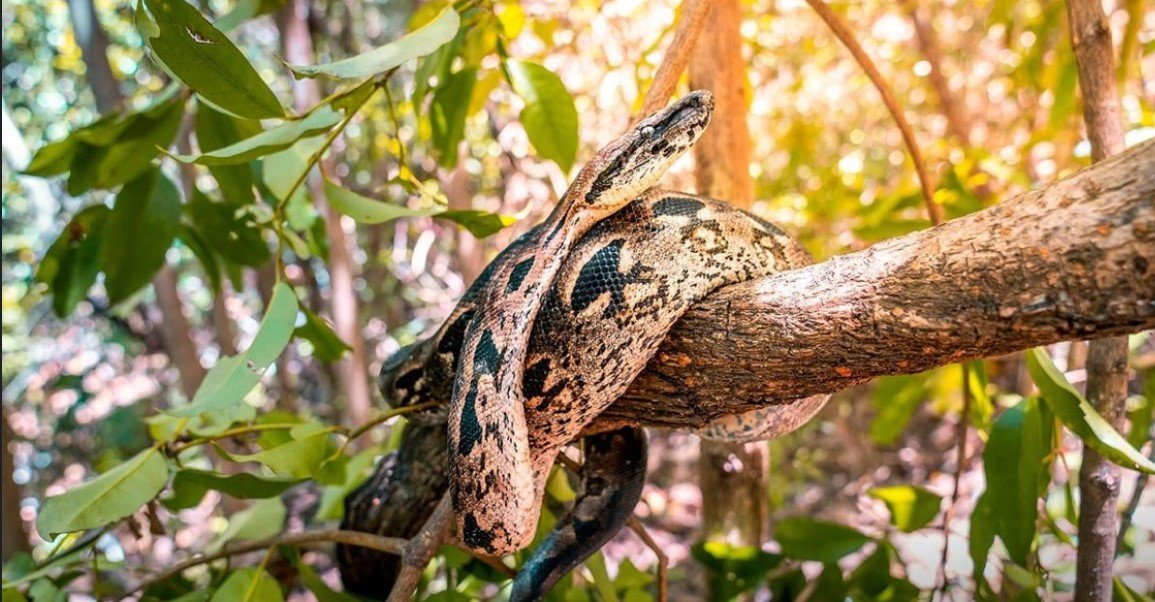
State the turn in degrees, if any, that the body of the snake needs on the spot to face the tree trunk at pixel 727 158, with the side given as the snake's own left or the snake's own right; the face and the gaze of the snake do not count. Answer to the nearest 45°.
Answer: approximately 45° to the snake's own left

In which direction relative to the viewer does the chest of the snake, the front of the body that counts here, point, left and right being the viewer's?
facing to the right of the viewer

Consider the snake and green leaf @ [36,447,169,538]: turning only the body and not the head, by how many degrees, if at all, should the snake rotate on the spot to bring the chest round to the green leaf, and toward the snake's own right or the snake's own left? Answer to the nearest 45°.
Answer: approximately 180°

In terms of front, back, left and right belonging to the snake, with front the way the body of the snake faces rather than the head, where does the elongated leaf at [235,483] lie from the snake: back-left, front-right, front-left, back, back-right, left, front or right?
back-left

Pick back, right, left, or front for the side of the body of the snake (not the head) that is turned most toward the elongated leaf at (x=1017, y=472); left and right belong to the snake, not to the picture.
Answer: front

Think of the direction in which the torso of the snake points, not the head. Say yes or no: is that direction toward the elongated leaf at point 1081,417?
yes

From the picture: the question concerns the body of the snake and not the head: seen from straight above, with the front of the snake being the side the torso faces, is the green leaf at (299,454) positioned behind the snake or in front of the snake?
behind

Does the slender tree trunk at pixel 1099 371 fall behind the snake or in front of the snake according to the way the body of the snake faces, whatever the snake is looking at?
in front

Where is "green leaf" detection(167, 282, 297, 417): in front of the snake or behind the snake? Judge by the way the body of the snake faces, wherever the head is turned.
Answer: behind

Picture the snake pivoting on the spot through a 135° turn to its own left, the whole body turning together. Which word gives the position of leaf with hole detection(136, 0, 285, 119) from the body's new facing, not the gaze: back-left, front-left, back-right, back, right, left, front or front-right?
front-left

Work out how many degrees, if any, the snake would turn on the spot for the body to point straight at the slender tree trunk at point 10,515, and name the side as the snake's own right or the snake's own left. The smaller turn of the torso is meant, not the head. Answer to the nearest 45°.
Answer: approximately 135° to the snake's own left
